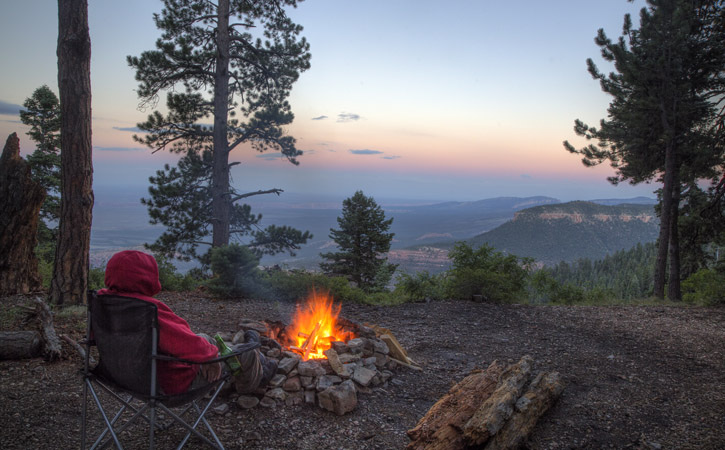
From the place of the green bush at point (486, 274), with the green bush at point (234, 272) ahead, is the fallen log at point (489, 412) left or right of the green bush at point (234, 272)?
left

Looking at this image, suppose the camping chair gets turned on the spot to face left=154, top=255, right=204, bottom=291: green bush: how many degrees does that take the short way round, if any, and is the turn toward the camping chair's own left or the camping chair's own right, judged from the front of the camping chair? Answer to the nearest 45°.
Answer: approximately 45° to the camping chair's own left

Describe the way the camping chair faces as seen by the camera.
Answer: facing away from the viewer and to the right of the viewer

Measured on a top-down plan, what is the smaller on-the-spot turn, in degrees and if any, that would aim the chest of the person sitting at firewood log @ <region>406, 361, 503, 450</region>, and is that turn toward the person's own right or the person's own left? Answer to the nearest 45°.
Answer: approximately 45° to the person's own right

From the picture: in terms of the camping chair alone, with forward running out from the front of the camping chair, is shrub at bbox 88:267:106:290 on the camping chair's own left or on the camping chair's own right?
on the camping chair's own left

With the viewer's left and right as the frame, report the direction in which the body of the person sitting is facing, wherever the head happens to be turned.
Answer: facing away from the viewer and to the right of the viewer
